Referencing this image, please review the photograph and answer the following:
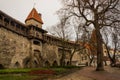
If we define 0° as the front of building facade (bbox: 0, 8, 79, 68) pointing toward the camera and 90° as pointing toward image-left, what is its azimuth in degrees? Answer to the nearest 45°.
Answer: approximately 315°
